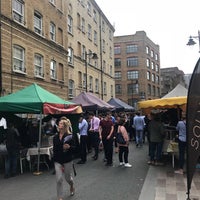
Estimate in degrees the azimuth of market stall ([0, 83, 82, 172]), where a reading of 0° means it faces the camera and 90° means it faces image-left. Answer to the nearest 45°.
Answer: approximately 315°

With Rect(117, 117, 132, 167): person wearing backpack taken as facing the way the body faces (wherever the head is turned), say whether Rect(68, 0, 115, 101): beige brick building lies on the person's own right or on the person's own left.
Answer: on the person's own left

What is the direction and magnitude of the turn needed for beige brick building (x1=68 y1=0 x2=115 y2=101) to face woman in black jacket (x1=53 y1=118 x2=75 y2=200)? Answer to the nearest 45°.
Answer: approximately 45° to its right

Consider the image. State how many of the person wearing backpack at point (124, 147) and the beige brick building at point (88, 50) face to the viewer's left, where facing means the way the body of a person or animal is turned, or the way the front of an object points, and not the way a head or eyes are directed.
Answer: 0

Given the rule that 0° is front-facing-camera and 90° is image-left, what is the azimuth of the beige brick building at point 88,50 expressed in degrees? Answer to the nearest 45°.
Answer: approximately 315°
